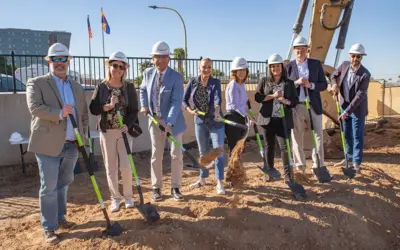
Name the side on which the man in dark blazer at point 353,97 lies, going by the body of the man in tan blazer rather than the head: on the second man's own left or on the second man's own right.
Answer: on the second man's own left

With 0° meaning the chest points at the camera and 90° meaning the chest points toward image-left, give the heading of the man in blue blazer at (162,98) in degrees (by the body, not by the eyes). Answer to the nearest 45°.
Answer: approximately 0°

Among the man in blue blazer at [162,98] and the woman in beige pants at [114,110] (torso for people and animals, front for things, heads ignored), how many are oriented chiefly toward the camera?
2

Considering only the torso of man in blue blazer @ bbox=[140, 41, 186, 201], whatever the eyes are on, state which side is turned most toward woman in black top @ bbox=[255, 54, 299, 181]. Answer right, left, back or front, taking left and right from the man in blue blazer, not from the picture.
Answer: left

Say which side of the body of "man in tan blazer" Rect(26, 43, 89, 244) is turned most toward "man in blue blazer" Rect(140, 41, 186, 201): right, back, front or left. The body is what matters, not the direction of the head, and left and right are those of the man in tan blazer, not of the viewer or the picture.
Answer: left

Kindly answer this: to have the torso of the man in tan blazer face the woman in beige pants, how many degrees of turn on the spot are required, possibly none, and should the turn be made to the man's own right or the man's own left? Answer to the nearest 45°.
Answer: approximately 90° to the man's own left

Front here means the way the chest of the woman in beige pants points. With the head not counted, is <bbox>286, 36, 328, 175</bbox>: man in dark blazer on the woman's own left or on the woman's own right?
on the woman's own left

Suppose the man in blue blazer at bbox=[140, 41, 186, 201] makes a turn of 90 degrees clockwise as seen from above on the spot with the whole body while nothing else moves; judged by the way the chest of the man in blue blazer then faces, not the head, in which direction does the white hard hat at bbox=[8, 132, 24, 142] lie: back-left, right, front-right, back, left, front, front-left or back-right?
front-right

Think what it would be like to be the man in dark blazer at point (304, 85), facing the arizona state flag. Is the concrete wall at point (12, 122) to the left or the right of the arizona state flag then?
left
